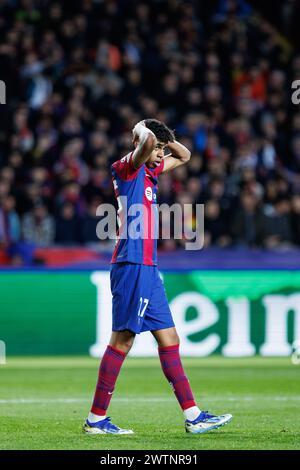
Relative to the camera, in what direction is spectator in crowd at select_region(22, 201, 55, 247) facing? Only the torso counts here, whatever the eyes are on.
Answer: toward the camera

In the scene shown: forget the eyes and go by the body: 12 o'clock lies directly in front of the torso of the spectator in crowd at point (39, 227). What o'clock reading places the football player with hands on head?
The football player with hands on head is roughly at 12 o'clock from the spectator in crowd.

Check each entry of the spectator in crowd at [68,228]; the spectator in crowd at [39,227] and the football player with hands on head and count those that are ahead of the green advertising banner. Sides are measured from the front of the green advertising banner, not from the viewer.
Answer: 1

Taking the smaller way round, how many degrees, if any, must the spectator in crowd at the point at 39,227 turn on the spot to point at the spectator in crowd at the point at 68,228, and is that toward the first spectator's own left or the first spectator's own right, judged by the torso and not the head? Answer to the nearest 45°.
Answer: approximately 45° to the first spectator's own left

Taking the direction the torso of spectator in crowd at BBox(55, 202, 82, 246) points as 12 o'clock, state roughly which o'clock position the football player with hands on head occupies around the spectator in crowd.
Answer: The football player with hands on head is roughly at 12 o'clock from the spectator in crowd.
